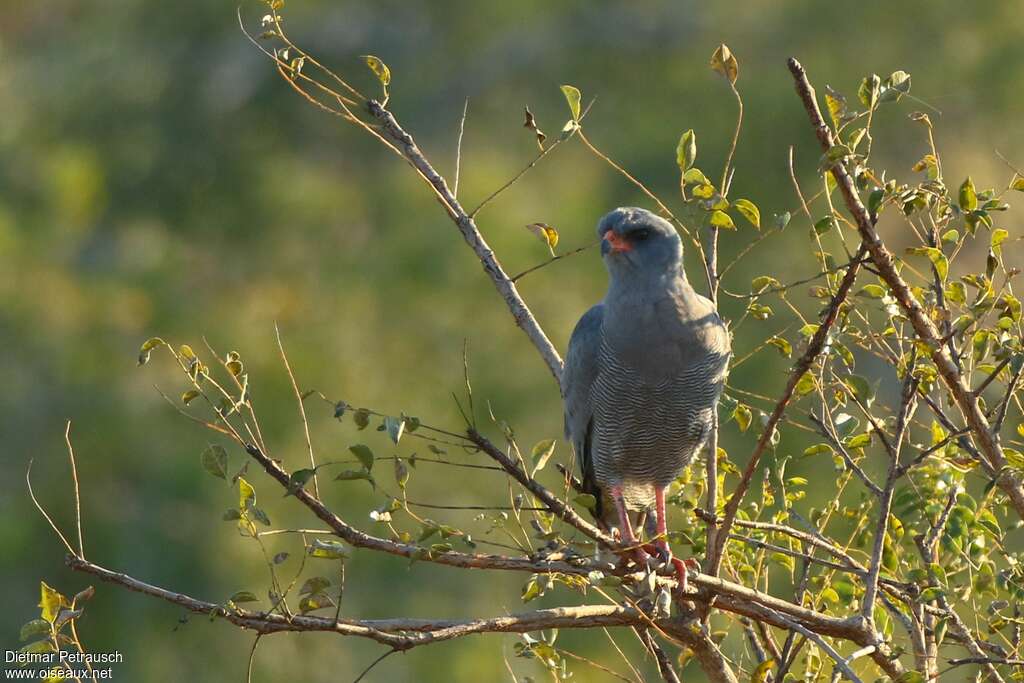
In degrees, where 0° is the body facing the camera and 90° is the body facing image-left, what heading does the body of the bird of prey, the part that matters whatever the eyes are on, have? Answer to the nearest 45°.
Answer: approximately 0°
